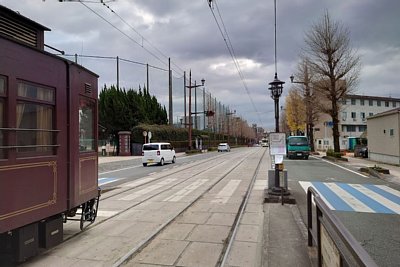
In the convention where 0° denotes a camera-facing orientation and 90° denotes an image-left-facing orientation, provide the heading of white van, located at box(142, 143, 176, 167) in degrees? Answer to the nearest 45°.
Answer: approximately 225°

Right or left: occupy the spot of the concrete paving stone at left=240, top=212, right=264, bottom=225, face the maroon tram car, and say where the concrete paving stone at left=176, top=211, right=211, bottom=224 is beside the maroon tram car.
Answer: right

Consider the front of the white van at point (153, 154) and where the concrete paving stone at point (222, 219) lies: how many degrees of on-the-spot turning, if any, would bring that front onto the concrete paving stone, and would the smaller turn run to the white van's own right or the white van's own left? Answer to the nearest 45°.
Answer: approximately 135° to the white van's own right

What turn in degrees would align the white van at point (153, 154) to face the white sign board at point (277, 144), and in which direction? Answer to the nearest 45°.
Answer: approximately 135° to its right

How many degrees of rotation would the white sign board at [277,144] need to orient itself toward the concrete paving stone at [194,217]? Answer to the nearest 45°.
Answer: approximately 45° to its right

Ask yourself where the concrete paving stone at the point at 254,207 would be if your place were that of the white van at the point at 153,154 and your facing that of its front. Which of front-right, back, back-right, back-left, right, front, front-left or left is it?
back-right

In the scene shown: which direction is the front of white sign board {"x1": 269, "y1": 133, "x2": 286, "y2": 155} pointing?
toward the camera

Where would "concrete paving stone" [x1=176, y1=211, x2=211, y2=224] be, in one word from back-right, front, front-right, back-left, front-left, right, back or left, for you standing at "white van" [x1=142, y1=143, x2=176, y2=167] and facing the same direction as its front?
back-right

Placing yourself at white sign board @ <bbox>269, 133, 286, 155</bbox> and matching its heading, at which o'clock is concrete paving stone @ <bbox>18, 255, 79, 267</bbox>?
The concrete paving stone is roughly at 1 o'clock from the white sign board.

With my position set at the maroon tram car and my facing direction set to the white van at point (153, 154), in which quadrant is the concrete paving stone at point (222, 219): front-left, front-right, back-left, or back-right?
front-right

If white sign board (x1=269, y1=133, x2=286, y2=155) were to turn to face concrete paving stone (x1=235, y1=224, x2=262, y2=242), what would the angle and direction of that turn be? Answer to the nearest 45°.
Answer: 0° — it already faces it
